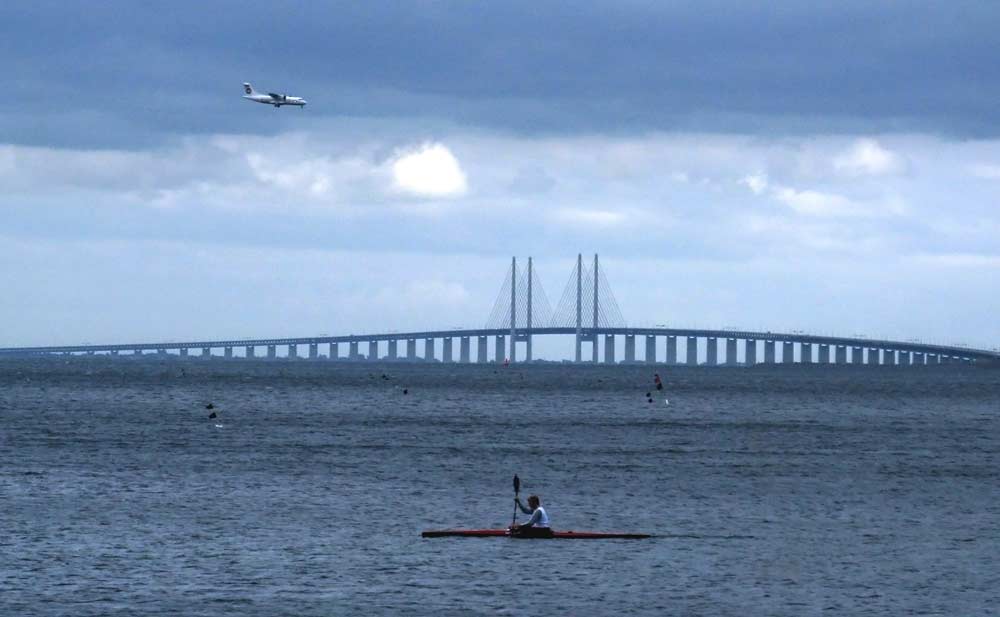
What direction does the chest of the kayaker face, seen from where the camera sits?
to the viewer's left
